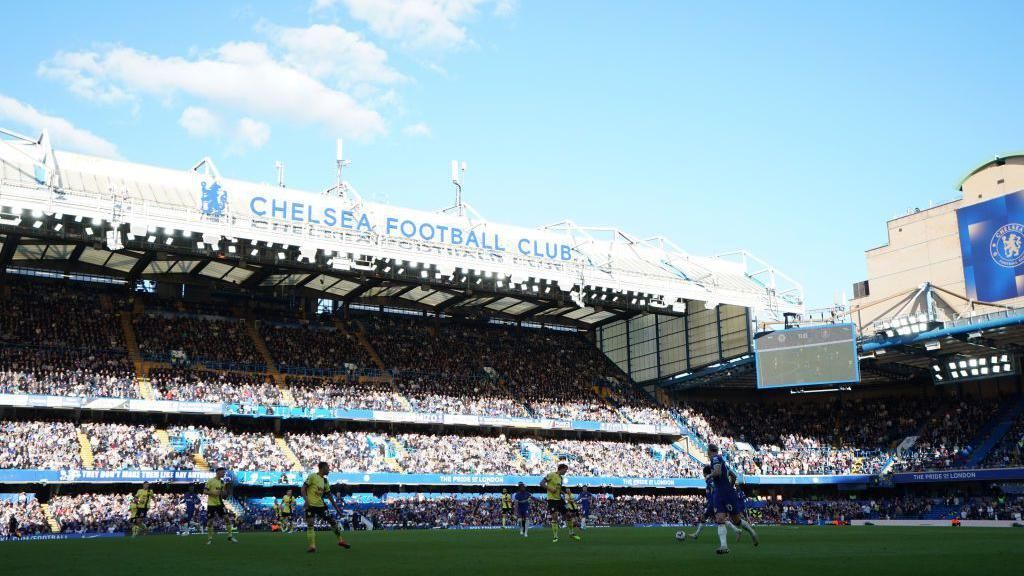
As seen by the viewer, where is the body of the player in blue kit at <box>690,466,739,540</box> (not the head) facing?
to the viewer's left

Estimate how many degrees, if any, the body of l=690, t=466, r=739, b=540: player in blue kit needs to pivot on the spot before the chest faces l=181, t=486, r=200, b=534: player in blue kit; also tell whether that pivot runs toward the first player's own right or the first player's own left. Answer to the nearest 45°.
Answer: approximately 45° to the first player's own right

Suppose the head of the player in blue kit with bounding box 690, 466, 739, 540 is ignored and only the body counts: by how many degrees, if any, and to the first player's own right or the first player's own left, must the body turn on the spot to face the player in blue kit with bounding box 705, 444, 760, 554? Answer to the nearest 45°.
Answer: approximately 90° to the first player's own left

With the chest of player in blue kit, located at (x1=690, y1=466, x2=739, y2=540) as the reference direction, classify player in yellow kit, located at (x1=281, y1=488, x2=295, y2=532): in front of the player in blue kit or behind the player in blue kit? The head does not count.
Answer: in front
